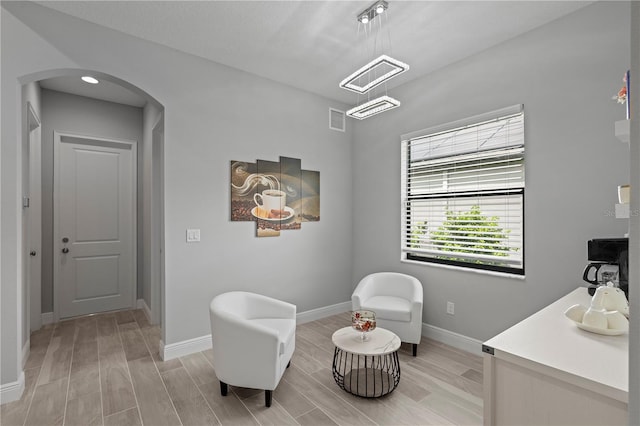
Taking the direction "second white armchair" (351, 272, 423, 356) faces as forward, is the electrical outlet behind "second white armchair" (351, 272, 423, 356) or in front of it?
behind

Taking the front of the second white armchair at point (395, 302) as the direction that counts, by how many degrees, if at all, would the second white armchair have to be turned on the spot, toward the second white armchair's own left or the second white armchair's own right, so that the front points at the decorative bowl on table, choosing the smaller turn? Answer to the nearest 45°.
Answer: approximately 45° to the second white armchair's own left

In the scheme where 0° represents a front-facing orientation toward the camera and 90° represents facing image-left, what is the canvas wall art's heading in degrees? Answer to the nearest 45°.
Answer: approximately 315°

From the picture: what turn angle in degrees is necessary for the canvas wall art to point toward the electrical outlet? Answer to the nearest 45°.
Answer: approximately 45° to its left

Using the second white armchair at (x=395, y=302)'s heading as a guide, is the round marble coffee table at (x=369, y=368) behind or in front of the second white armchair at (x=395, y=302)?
in front

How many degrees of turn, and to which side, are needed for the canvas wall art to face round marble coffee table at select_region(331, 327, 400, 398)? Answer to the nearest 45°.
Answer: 0° — it already faces it

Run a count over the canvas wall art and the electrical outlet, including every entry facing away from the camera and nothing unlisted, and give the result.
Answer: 0

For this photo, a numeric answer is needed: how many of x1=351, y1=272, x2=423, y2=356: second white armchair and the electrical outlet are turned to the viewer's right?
0

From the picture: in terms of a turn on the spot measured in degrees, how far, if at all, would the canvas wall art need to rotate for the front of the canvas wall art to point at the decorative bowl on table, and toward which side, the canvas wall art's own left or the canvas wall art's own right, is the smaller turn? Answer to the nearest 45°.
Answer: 0° — it already faces it

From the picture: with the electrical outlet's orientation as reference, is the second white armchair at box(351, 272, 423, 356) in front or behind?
in front

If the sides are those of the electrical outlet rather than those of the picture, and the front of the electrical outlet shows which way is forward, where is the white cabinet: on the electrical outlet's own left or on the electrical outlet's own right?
on the electrical outlet's own left

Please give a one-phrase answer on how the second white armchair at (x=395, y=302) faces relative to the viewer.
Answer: facing the viewer and to the left of the viewer
